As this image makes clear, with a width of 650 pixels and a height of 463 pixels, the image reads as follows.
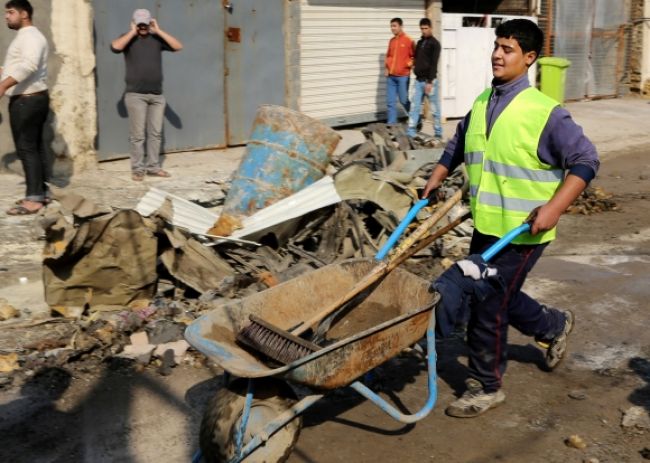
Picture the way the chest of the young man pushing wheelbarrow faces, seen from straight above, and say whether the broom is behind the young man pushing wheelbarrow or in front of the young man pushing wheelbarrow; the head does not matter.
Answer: in front

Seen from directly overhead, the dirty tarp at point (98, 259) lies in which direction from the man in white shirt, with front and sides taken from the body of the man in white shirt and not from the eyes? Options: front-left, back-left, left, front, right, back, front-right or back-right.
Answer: left

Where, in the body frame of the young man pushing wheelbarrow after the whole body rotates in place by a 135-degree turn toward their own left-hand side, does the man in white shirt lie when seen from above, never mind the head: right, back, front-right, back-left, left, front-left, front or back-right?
back-left

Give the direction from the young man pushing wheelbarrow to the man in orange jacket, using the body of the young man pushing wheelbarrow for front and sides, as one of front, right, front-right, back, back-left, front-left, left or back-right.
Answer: back-right

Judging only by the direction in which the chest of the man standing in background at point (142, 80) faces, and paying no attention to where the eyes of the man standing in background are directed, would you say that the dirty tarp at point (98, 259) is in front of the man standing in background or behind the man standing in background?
in front

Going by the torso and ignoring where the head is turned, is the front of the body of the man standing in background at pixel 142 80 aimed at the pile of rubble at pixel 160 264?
yes

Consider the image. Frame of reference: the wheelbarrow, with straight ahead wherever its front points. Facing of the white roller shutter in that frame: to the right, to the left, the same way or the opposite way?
to the left

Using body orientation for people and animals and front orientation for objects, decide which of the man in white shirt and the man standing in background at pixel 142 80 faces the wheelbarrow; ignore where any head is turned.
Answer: the man standing in background

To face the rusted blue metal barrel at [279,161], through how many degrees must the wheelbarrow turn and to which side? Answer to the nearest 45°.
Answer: approximately 135° to its right

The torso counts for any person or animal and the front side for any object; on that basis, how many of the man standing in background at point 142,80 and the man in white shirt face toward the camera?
1

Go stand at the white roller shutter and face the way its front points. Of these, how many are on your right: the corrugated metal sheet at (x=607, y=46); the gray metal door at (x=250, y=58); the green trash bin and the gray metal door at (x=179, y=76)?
2

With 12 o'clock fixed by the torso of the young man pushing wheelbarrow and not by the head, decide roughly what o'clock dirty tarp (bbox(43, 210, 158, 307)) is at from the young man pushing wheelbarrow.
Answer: The dirty tarp is roughly at 2 o'clock from the young man pushing wheelbarrow.

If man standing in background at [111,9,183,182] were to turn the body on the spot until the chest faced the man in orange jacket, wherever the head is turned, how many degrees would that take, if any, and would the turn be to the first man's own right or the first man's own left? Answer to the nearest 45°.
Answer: approximately 135° to the first man's own left

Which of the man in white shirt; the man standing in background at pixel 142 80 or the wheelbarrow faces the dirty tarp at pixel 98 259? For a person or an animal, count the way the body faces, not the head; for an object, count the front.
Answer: the man standing in background

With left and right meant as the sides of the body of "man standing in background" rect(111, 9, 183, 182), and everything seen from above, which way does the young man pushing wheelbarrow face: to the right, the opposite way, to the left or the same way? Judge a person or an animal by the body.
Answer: to the right
